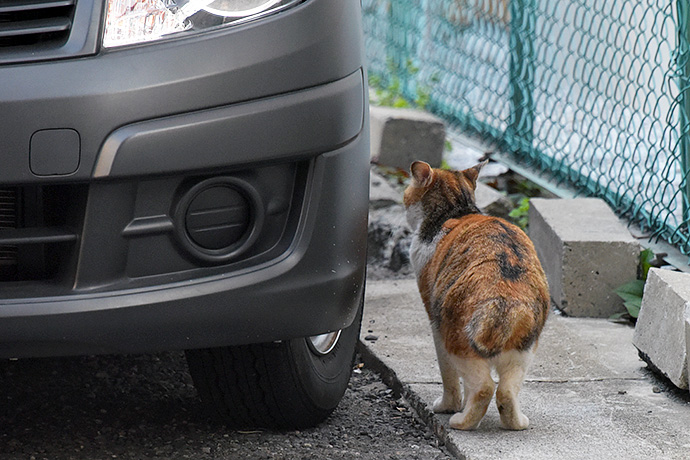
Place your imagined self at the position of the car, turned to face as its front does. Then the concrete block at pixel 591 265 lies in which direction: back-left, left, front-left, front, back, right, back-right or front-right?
back-left

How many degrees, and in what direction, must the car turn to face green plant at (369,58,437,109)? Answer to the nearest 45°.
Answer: approximately 180°

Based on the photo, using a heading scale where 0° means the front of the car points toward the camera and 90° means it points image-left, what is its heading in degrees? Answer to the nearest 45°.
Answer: approximately 0°

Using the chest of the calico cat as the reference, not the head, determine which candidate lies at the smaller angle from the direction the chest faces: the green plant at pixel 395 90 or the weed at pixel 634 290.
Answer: the green plant

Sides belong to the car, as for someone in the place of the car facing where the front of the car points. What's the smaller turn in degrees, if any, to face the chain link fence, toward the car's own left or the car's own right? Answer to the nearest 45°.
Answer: approximately 135° to the car's own left

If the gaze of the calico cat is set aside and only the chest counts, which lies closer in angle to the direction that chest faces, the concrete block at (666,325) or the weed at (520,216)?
the weed

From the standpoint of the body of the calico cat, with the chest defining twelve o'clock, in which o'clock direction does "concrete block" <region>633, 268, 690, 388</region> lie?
The concrete block is roughly at 3 o'clock from the calico cat.

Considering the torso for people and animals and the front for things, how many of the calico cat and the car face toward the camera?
1

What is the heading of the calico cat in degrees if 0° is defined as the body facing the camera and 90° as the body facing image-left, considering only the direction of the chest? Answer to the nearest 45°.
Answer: approximately 135°

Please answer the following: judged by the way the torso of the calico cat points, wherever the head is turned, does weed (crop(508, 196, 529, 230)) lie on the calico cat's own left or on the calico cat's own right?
on the calico cat's own right

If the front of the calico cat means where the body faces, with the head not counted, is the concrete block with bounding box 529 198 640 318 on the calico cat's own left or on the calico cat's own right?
on the calico cat's own right

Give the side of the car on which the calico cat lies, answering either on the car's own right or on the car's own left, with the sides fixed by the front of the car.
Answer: on the car's own left

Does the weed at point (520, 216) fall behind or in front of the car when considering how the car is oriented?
behind

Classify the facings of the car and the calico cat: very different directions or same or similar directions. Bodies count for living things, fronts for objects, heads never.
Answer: very different directions

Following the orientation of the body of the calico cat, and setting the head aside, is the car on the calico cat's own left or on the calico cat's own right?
on the calico cat's own left
